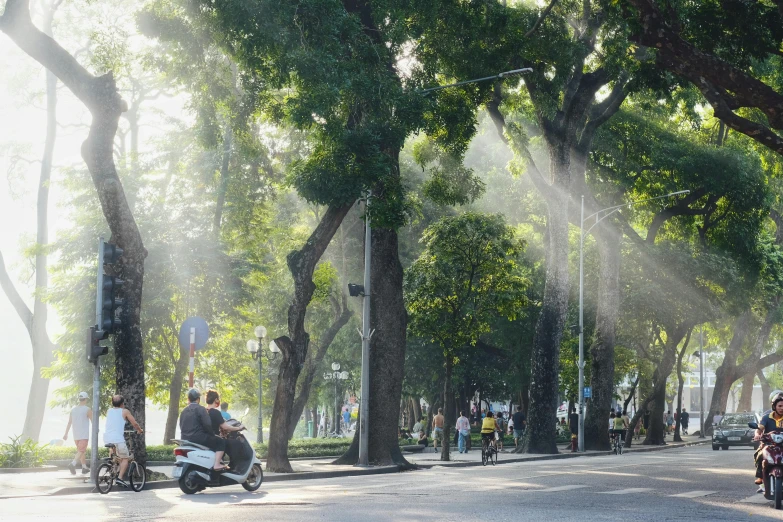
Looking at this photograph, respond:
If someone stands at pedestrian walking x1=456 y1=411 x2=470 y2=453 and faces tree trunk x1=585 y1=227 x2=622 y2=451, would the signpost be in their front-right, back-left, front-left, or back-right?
back-right

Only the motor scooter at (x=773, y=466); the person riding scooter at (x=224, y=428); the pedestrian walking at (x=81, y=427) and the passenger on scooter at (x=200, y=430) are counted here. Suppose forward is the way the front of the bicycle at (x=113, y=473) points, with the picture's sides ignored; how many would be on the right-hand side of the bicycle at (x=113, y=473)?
3

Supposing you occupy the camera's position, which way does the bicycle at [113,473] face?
facing away from the viewer and to the right of the viewer

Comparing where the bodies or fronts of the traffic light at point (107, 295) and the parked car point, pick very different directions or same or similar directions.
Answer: very different directions

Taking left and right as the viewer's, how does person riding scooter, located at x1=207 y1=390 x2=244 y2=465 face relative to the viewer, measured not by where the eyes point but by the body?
facing to the right of the viewer

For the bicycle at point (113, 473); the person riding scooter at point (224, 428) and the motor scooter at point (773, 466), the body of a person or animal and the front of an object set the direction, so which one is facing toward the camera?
the motor scooter

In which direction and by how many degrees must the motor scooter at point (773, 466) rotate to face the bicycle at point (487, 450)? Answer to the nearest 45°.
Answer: approximately 135° to its right

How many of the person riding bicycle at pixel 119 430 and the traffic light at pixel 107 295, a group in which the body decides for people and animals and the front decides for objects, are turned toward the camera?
0

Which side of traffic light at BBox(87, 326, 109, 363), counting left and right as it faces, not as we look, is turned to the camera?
right

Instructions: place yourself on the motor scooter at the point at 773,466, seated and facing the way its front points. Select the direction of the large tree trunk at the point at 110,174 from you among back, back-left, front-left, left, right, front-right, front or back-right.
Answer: right

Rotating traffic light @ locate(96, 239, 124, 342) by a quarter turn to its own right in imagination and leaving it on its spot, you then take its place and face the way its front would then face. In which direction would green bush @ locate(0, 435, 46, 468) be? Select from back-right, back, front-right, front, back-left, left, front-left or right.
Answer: back

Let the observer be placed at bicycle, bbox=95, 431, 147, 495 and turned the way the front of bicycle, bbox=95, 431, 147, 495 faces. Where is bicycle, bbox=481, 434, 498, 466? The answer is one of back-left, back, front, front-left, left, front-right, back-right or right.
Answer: front

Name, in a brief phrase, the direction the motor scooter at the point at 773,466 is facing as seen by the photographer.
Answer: facing the viewer

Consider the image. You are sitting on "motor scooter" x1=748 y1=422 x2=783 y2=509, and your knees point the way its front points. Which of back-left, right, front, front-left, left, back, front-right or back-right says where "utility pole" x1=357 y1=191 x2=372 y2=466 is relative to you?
back-right
